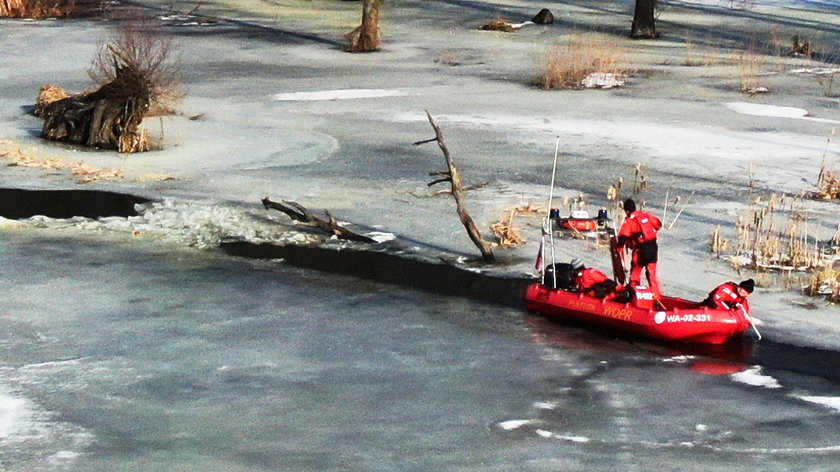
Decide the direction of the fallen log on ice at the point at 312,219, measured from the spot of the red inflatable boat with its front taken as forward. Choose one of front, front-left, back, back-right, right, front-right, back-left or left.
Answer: back

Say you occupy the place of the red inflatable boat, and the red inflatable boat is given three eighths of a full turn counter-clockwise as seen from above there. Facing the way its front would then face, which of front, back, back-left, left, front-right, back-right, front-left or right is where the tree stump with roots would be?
front-left

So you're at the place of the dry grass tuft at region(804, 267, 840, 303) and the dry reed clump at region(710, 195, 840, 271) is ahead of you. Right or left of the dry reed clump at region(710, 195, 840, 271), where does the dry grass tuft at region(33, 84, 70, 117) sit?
left

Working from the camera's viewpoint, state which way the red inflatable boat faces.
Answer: facing the viewer and to the right of the viewer

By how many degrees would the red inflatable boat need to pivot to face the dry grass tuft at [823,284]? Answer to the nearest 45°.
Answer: approximately 90° to its left

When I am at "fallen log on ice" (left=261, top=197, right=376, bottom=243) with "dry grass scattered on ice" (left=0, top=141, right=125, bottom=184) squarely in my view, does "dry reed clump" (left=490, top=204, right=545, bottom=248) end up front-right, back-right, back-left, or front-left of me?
back-right
